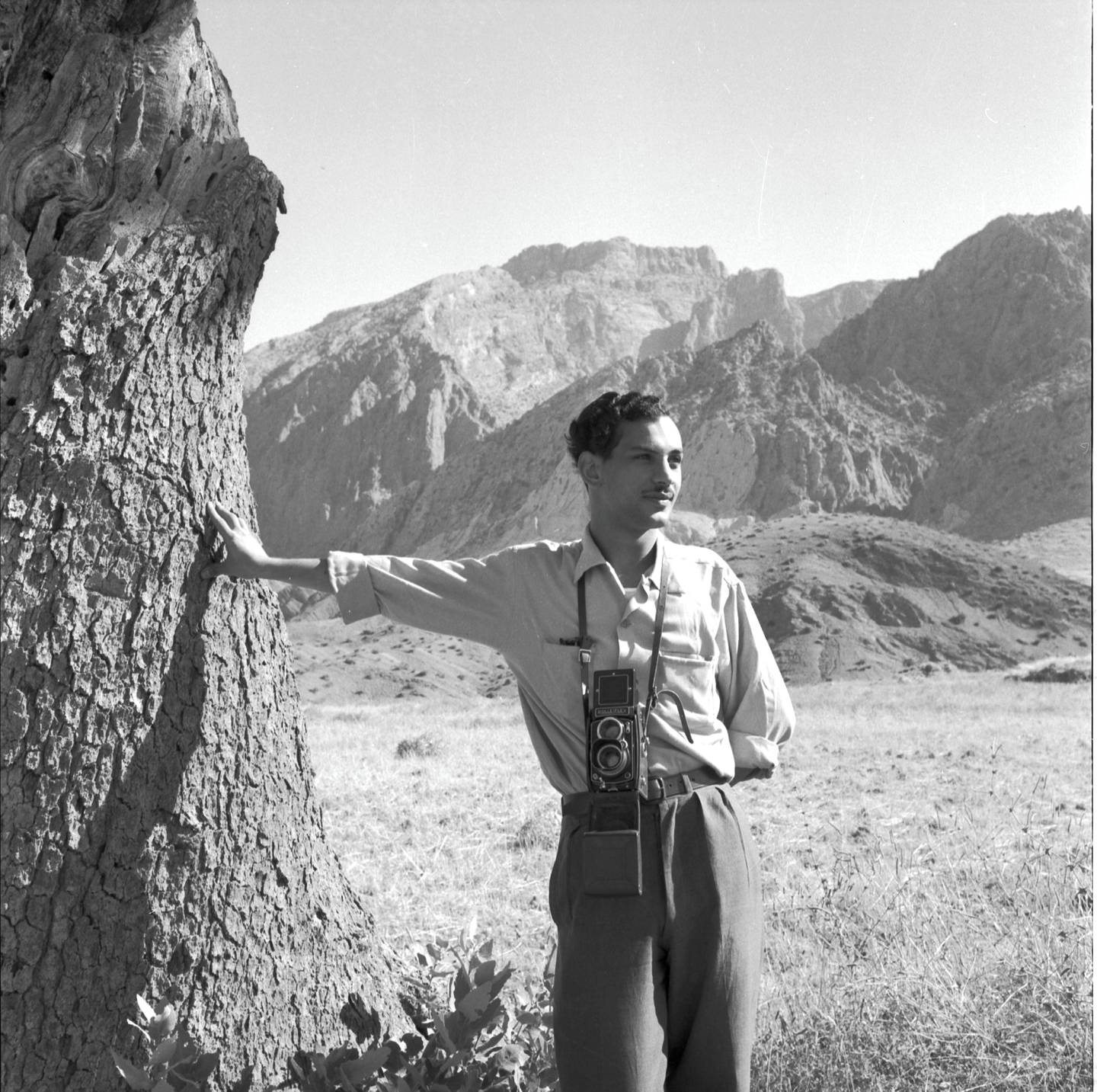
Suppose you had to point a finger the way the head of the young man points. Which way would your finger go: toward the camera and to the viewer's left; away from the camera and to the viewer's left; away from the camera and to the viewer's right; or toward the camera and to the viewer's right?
toward the camera and to the viewer's right

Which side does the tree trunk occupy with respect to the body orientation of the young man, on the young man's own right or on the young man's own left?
on the young man's own right

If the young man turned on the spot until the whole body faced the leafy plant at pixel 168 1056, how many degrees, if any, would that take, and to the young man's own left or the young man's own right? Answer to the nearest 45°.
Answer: approximately 90° to the young man's own right

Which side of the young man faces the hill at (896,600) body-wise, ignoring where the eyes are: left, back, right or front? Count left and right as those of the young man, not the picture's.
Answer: back

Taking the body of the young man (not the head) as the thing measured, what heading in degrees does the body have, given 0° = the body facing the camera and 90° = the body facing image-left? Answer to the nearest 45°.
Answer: approximately 0°
